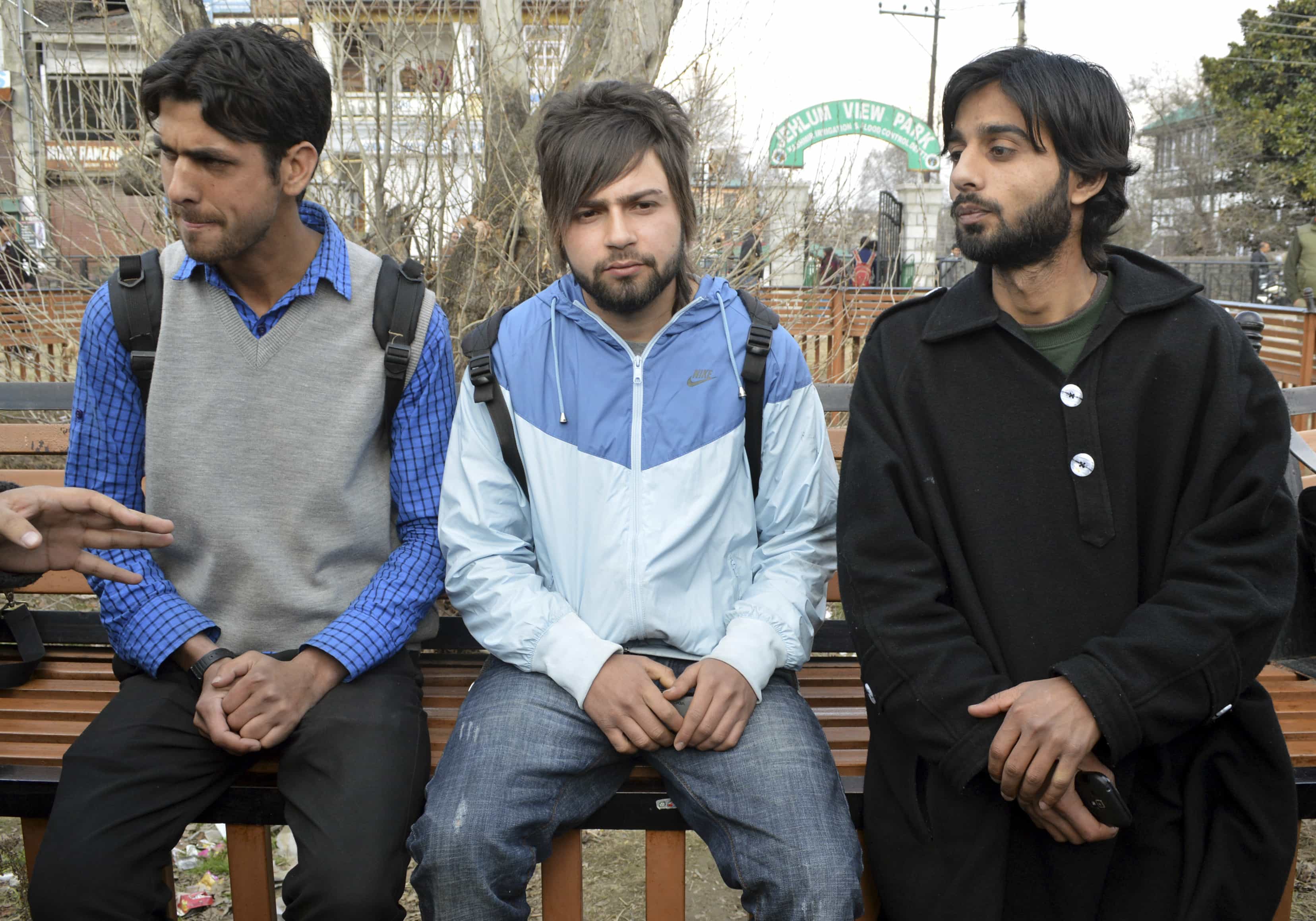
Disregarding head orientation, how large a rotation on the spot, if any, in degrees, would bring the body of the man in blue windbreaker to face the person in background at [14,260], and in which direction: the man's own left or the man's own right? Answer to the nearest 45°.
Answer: approximately 135° to the man's own right

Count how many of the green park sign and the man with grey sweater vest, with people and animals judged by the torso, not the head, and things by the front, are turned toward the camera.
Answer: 2

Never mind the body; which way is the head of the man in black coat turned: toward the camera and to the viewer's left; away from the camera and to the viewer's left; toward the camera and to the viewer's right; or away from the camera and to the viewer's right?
toward the camera and to the viewer's left

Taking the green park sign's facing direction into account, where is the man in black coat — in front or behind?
in front

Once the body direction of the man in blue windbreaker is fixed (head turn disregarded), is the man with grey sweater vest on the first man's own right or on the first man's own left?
on the first man's own right

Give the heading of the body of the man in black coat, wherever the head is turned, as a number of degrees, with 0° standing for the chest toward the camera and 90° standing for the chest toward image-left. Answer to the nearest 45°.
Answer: approximately 0°

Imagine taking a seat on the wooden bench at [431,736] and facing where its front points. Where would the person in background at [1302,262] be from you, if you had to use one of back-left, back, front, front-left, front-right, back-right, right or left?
back-left

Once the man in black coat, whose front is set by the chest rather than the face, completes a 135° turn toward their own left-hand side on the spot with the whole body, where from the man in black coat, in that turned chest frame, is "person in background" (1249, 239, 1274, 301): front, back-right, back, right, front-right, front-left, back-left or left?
front-left
